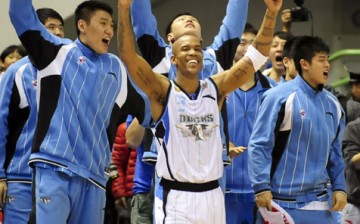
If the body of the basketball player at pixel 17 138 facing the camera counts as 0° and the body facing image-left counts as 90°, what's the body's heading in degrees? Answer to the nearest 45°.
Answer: approximately 315°

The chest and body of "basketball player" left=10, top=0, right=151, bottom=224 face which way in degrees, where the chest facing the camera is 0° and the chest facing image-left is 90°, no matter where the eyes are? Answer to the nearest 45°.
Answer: approximately 315°

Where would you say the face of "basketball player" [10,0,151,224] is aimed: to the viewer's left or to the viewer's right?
to the viewer's right

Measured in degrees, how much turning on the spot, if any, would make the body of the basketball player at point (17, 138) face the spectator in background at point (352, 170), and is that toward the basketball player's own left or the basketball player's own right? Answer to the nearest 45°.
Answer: approximately 45° to the basketball player's own left

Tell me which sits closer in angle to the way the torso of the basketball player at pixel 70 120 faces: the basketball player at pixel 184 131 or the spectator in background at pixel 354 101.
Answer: the basketball player

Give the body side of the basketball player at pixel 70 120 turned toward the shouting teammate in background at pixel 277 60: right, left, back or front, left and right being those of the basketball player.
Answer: left

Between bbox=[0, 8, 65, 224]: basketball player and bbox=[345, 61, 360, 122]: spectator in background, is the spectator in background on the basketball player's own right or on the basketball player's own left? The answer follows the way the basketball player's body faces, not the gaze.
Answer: on the basketball player's own left
